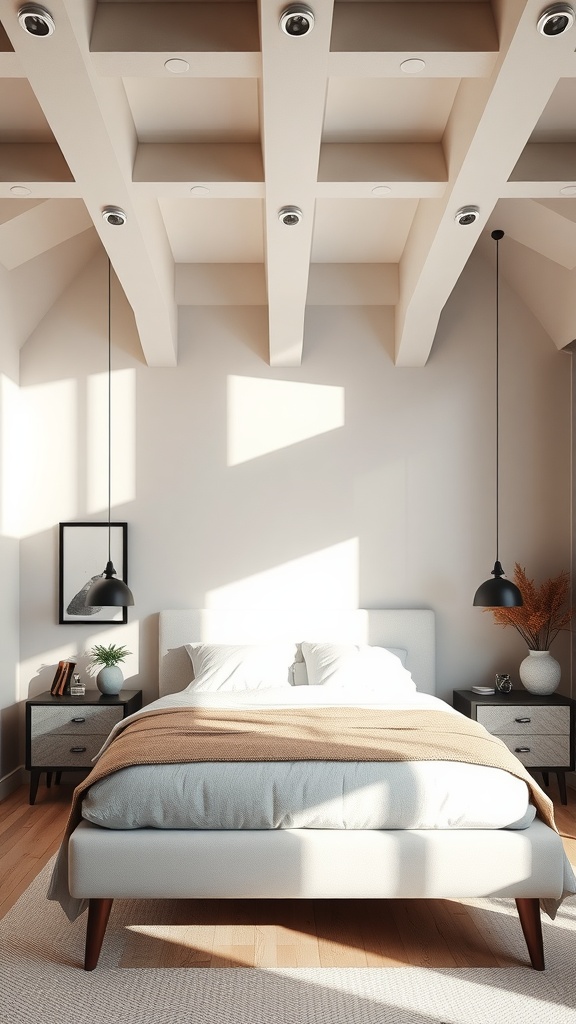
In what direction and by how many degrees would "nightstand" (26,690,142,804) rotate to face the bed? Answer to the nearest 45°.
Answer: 0° — it already faces it

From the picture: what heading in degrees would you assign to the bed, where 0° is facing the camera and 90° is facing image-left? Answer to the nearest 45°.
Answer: approximately 0°

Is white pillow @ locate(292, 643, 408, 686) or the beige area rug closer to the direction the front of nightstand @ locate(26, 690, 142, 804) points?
the beige area rug

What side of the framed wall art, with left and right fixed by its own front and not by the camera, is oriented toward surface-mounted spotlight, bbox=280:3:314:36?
front

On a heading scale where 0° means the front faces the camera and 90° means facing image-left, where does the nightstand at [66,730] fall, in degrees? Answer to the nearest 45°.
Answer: approximately 0°

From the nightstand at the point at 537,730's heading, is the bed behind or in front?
in front

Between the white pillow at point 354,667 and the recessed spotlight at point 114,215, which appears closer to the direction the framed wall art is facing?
the recessed spotlight

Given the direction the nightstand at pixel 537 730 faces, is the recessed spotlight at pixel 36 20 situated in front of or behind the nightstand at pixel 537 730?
in front

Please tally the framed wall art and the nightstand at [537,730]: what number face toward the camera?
2

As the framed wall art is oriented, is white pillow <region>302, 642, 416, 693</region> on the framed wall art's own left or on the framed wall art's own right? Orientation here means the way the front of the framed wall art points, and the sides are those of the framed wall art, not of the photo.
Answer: on the framed wall art's own left
